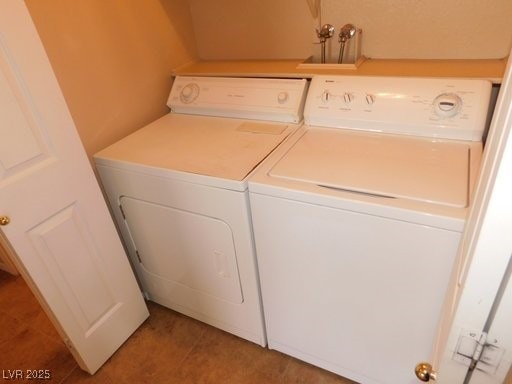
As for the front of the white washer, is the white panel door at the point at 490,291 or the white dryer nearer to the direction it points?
the white panel door

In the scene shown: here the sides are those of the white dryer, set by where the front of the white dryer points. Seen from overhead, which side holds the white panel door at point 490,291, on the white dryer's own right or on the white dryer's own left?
on the white dryer's own left

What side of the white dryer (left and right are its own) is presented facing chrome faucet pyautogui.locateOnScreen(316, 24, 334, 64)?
back

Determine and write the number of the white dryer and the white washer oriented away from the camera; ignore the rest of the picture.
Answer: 0

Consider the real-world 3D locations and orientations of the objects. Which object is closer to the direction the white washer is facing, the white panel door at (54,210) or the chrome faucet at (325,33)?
the white panel door

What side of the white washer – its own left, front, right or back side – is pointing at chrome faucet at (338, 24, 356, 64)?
back

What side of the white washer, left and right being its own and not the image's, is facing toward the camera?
front

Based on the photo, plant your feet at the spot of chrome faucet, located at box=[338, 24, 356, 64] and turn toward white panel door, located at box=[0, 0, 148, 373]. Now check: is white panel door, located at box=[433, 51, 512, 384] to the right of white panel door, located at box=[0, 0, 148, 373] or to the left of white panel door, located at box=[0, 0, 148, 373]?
left

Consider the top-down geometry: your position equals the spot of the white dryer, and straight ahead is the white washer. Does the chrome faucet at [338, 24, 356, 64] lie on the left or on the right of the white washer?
left

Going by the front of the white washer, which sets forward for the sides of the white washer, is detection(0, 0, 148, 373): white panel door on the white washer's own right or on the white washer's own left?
on the white washer's own right

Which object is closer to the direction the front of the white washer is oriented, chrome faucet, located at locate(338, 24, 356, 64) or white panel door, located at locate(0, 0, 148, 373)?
the white panel door

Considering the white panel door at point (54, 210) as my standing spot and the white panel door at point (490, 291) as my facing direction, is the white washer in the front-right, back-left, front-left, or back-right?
front-left

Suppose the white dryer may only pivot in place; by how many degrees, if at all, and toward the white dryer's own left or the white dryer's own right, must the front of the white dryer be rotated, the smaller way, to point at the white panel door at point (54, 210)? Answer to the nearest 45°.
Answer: approximately 45° to the white dryer's own right

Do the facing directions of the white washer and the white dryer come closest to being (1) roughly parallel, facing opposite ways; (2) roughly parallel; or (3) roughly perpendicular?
roughly parallel

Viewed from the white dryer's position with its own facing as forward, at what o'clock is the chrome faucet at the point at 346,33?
The chrome faucet is roughly at 7 o'clock from the white dryer.

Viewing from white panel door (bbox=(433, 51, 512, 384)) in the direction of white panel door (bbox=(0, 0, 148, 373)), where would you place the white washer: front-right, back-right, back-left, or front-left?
front-right

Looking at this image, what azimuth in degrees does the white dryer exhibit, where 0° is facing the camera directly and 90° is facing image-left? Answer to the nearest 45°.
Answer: approximately 45°
